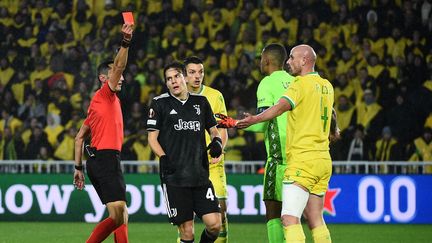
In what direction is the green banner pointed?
toward the camera

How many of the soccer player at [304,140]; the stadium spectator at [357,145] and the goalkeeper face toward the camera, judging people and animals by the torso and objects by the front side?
1

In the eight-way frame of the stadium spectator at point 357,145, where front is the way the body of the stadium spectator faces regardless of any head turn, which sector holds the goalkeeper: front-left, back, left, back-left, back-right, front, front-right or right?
front

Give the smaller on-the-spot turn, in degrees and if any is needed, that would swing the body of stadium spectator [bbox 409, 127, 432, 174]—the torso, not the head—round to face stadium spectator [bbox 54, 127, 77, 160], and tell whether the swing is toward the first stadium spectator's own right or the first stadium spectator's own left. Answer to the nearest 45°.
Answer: approximately 90° to the first stadium spectator's own right

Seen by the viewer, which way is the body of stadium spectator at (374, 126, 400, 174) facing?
toward the camera

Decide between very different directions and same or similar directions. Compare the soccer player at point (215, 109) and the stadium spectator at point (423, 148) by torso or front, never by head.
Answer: same or similar directions

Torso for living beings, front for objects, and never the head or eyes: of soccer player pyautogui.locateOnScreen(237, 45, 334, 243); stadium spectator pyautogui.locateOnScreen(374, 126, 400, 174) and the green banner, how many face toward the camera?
2

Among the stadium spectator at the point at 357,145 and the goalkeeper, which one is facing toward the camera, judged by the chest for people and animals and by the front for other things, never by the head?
the stadium spectator

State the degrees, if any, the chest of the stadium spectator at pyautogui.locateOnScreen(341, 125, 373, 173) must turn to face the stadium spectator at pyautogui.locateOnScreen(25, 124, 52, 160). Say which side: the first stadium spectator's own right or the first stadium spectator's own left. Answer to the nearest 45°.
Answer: approximately 90° to the first stadium spectator's own right

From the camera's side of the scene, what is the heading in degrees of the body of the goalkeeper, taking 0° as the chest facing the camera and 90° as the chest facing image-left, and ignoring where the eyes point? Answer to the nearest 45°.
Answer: approximately 135°
